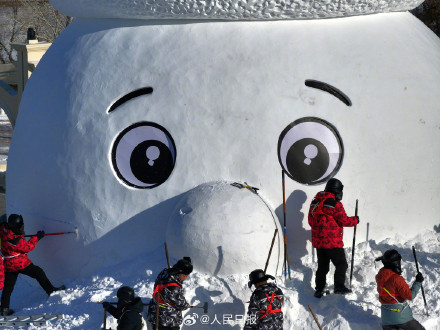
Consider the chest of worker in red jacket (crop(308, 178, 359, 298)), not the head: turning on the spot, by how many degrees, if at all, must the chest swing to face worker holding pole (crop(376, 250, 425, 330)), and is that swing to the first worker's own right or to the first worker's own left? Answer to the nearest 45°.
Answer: approximately 90° to the first worker's own right

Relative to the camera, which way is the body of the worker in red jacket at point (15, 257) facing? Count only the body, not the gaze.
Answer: to the viewer's right

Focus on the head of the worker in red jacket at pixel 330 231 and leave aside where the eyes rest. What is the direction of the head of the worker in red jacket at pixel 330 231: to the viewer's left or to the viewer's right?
to the viewer's right

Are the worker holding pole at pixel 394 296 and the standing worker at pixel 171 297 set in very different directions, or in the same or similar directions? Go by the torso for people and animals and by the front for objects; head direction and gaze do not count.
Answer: same or similar directions

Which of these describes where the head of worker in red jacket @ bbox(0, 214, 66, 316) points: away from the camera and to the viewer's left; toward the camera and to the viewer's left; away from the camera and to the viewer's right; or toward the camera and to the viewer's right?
away from the camera and to the viewer's right

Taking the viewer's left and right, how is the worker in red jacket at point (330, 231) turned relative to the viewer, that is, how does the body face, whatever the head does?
facing away from the viewer and to the right of the viewer

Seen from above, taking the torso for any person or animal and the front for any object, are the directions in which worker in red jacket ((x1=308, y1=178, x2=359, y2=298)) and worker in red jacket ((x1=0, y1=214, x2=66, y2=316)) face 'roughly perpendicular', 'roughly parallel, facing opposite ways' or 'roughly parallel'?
roughly parallel

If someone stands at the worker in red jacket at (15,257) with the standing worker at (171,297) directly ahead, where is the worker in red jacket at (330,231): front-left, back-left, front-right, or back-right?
front-left

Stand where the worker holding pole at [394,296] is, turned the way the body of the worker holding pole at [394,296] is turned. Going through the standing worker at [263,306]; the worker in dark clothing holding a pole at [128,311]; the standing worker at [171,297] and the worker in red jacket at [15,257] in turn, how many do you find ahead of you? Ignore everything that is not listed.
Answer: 0

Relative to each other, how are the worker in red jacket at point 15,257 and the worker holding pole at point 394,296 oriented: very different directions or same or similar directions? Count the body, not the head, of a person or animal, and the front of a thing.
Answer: same or similar directions
